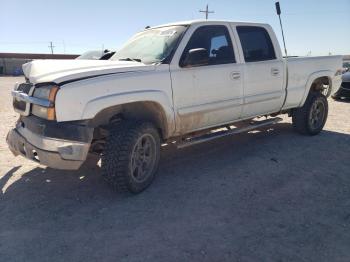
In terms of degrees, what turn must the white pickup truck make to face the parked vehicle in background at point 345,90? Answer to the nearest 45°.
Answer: approximately 180°

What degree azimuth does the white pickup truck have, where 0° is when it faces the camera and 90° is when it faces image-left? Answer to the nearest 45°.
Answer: approximately 45°
